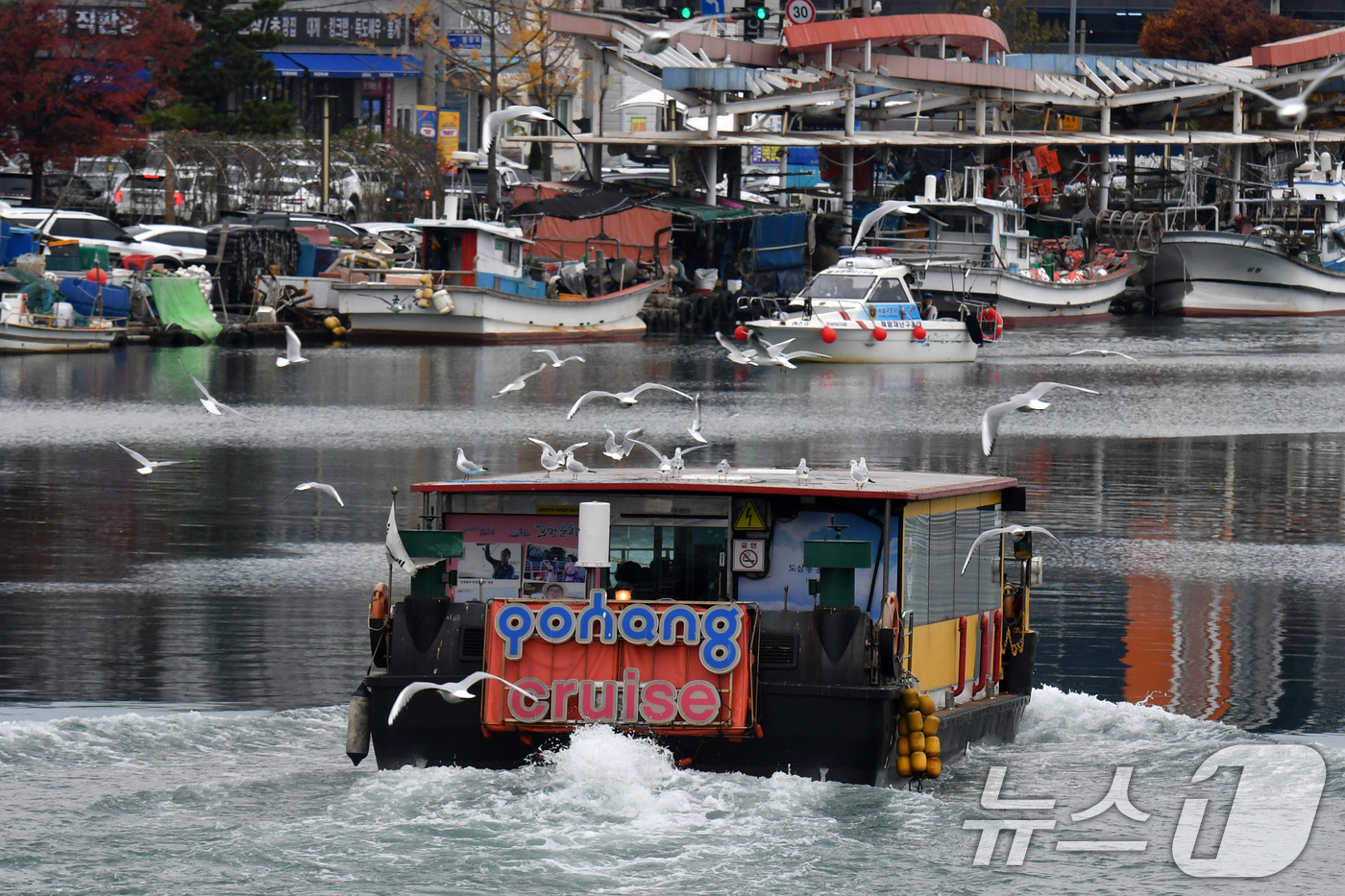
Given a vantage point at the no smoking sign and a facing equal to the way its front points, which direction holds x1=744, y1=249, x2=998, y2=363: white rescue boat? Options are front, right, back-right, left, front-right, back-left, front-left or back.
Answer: back

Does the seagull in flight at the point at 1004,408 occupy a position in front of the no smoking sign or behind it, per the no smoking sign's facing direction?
behind

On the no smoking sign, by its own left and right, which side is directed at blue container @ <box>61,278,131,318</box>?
back

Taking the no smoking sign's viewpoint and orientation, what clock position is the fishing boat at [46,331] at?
The fishing boat is roughly at 5 o'clock from the no smoking sign.

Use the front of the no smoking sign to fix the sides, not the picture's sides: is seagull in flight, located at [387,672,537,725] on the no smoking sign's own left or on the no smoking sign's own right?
on the no smoking sign's own right

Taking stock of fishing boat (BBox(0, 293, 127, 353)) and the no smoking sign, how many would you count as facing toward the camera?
1
